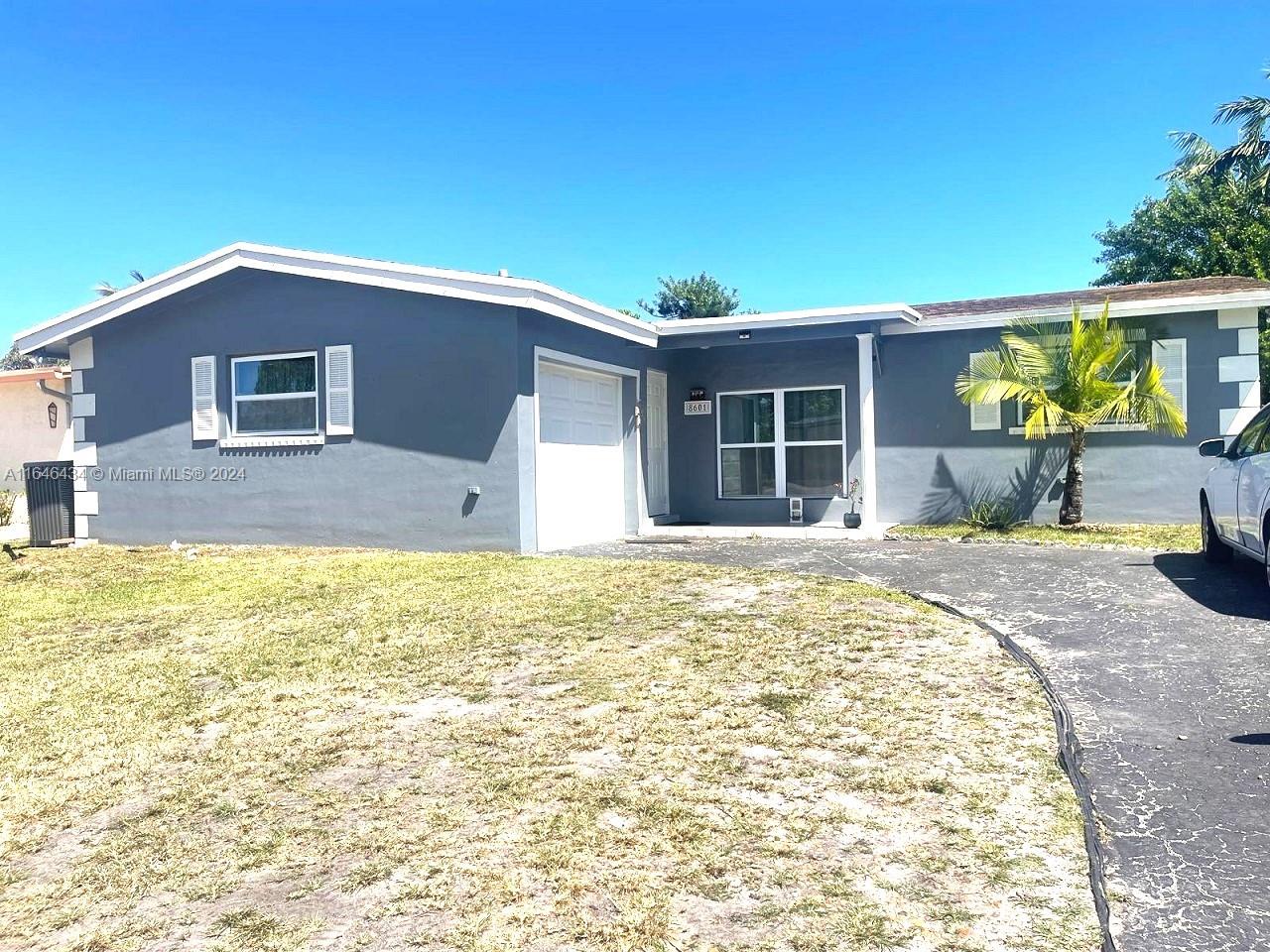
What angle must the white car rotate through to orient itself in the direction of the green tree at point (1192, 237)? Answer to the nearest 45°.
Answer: approximately 45° to its right

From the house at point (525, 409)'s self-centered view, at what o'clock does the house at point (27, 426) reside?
the house at point (27, 426) is roughly at 4 o'clock from the house at point (525, 409).

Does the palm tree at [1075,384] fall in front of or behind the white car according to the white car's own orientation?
in front

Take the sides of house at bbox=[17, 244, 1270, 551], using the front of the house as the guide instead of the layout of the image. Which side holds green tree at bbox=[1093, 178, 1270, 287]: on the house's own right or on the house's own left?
on the house's own left

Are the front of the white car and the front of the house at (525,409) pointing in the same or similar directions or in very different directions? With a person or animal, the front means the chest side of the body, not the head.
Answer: very different directions

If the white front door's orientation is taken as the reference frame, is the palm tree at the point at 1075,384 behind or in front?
in front

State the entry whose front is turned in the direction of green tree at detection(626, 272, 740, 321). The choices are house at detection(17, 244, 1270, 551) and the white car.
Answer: the white car

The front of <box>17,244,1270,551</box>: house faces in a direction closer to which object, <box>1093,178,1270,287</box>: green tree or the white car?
the white car

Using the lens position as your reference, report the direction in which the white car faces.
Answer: facing away from the viewer and to the left of the viewer

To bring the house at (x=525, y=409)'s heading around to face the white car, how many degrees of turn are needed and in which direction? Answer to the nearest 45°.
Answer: approximately 45° to its left

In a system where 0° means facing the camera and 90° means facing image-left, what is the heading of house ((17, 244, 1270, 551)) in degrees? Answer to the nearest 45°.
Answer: approximately 0°

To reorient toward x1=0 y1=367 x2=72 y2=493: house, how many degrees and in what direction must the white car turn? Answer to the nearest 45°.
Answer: approximately 45° to its left

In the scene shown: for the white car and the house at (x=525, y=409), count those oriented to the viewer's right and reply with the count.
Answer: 0
